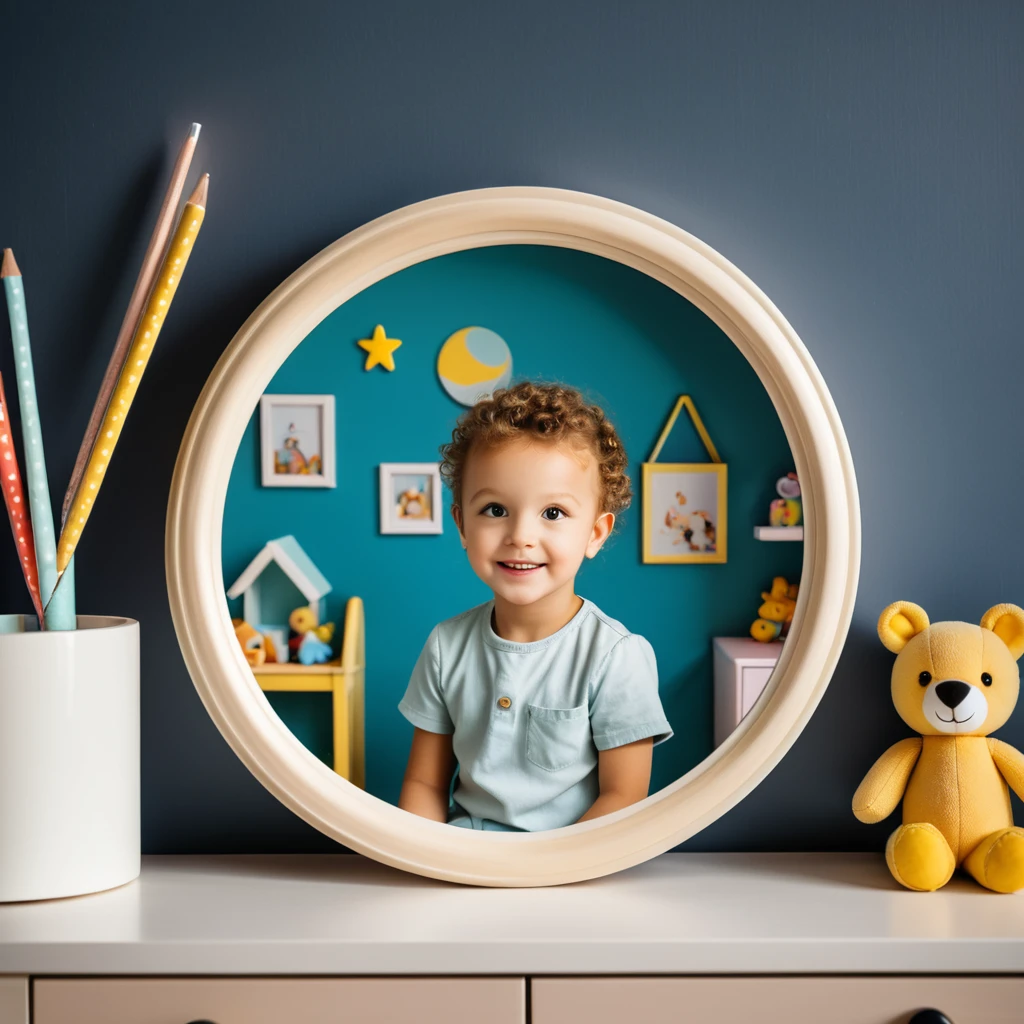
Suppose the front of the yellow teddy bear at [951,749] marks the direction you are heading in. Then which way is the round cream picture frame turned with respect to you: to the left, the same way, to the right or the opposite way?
the same way

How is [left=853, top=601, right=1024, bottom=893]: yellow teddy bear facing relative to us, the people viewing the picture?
facing the viewer

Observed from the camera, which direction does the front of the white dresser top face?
facing the viewer
